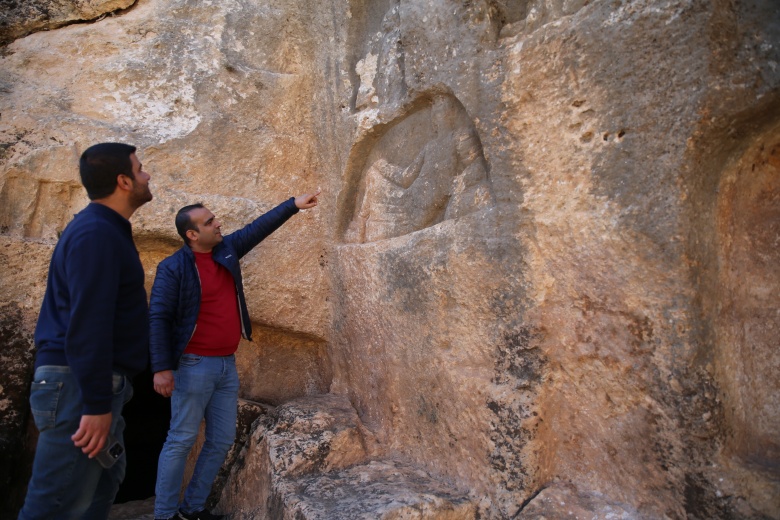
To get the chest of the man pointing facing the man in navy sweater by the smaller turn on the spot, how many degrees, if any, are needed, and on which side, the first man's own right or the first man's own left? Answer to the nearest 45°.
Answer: approximately 45° to the first man's own right

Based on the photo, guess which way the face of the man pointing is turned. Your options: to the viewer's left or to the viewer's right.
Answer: to the viewer's right

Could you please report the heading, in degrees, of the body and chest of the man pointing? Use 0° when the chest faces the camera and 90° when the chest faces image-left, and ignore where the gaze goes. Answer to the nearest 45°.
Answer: approximately 315°
